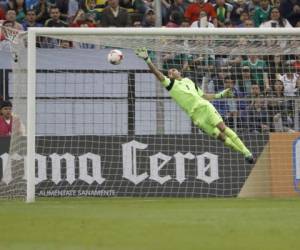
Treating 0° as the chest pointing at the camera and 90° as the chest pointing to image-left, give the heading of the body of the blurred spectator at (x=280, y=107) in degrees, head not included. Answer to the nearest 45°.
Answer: approximately 0°

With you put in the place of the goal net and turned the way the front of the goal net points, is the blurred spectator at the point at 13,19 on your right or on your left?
on your right

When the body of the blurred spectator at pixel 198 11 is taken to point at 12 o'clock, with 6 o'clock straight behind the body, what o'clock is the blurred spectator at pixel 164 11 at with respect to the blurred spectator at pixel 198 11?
the blurred spectator at pixel 164 11 is roughly at 3 o'clock from the blurred spectator at pixel 198 11.

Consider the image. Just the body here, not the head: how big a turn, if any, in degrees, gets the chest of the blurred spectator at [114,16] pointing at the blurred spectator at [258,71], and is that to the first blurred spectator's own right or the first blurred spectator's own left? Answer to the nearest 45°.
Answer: approximately 45° to the first blurred spectator's own left

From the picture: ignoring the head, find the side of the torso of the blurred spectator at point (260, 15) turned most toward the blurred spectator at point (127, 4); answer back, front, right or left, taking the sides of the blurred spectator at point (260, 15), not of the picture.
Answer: right

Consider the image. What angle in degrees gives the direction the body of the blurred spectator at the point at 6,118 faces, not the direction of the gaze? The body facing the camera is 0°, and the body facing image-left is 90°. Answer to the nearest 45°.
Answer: approximately 0°
